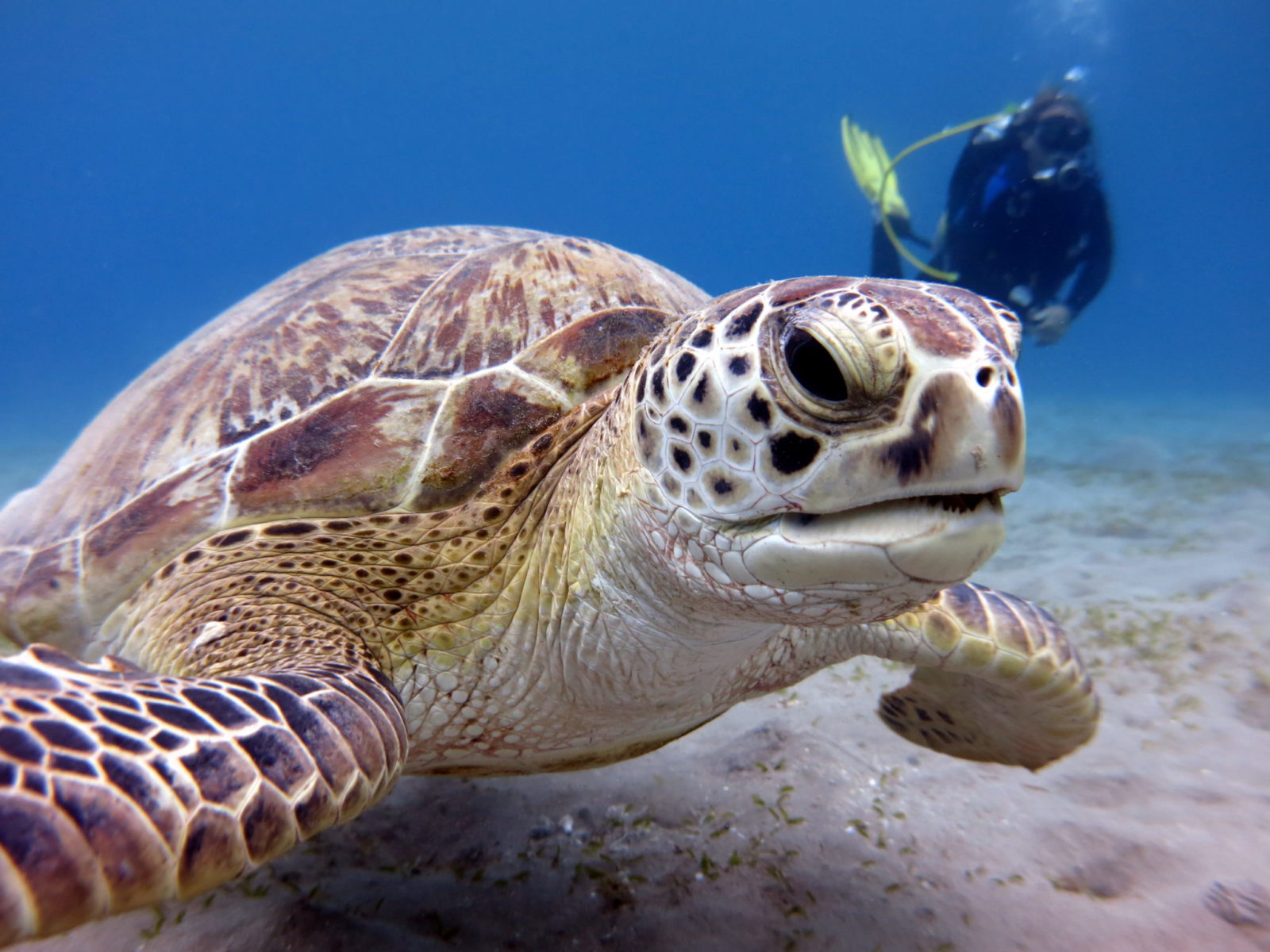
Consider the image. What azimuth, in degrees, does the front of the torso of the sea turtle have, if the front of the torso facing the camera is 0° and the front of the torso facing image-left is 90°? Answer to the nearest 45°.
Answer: approximately 315°

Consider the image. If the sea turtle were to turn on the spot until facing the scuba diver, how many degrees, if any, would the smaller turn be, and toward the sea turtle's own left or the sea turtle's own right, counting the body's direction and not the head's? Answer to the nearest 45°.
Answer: approximately 90° to the sea turtle's own left
